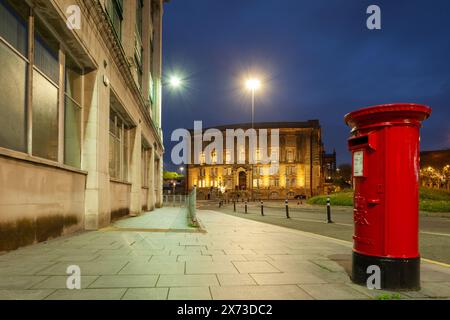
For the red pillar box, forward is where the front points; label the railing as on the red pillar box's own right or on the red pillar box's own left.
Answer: on the red pillar box's own right

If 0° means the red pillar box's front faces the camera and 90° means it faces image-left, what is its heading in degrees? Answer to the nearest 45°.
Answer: approximately 45°

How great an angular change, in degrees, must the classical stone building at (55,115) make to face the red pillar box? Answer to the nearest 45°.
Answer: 0° — it already faces it

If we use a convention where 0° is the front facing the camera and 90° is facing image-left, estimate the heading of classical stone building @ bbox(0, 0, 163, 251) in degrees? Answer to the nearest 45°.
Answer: approximately 315°
